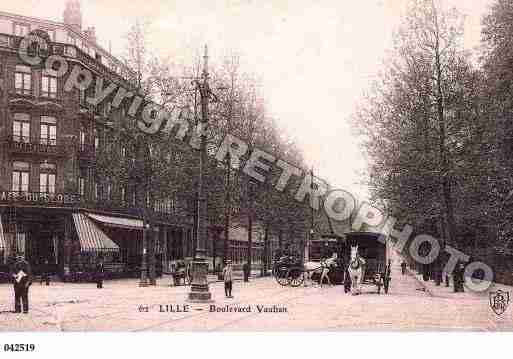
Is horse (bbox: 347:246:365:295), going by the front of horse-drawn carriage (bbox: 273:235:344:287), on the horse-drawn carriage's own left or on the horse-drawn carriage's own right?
on the horse-drawn carriage's own right

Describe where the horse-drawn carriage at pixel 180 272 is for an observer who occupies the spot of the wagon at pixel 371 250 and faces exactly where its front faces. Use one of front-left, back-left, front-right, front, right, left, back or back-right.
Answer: front-right

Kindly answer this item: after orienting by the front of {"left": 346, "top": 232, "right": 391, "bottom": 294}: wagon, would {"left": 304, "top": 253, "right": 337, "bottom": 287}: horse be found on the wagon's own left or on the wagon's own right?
on the wagon's own right

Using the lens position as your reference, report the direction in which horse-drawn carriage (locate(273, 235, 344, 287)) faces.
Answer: facing to the right of the viewer

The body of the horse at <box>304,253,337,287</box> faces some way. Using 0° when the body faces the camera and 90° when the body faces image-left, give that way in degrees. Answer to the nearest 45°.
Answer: approximately 270°

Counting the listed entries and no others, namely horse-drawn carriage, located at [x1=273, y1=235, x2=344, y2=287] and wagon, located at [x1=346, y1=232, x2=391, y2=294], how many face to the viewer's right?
1

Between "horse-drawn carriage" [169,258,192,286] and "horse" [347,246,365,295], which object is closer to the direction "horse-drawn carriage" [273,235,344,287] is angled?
the horse

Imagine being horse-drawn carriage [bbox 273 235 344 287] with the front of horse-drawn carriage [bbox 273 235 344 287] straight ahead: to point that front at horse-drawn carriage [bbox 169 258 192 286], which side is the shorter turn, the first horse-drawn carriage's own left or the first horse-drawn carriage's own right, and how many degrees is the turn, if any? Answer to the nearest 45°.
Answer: approximately 180°
